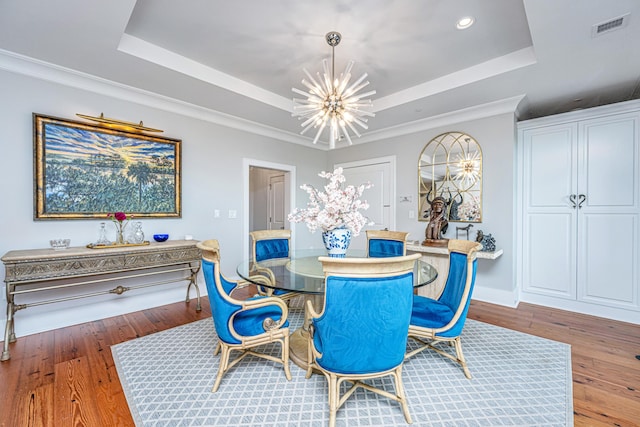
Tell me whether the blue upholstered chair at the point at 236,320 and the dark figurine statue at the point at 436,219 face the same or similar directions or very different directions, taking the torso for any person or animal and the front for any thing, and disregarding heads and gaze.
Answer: very different directions

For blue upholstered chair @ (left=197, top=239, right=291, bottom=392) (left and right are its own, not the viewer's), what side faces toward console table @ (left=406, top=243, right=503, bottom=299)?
front

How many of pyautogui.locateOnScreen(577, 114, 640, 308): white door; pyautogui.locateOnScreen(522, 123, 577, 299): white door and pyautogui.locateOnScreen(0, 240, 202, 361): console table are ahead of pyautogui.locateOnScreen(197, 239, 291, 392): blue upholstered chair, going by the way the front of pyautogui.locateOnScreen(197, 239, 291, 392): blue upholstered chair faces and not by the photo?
2

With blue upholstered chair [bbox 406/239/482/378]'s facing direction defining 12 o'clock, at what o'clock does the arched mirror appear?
The arched mirror is roughly at 3 o'clock from the blue upholstered chair.

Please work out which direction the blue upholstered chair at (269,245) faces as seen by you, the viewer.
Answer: facing the viewer and to the right of the viewer

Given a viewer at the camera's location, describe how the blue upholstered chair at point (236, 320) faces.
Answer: facing to the right of the viewer

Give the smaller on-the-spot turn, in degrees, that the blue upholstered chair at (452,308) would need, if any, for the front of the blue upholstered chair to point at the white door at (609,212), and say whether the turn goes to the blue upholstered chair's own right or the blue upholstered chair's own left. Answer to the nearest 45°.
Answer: approximately 135° to the blue upholstered chair's own right

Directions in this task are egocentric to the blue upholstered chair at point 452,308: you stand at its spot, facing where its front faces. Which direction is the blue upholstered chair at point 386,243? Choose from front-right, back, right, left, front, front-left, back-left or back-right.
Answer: front-right

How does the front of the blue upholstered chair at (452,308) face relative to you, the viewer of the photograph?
facing to the left of the viewer

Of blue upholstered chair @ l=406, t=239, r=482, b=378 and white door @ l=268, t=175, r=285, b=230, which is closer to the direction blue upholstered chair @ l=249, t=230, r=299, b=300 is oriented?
the blue upholstered chair

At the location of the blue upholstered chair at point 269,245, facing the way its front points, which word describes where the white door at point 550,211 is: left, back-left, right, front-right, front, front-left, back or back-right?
front-left

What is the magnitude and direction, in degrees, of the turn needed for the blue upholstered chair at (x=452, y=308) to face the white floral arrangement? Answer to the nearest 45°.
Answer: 0° — it already faces it

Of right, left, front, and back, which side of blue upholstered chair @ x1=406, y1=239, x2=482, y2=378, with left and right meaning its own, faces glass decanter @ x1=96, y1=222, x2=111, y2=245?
front

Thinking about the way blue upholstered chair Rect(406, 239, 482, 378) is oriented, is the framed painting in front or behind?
in front

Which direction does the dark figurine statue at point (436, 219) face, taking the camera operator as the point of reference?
facing the viewer and to the left of the viewer

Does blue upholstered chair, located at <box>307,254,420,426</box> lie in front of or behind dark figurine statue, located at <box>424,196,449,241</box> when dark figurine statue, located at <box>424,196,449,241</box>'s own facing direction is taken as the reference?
in front

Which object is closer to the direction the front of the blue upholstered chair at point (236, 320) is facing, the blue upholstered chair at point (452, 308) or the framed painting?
the blue upholstered chair
